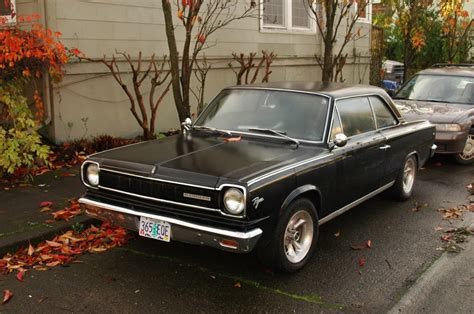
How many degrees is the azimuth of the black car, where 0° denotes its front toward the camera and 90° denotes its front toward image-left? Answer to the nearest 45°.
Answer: approximately 45°

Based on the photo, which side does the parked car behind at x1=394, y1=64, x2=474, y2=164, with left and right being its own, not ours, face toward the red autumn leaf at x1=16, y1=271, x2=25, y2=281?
front

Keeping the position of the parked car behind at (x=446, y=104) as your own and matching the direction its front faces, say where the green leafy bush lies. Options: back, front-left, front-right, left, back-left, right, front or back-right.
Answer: front

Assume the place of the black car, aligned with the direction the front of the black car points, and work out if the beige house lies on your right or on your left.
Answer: on your right

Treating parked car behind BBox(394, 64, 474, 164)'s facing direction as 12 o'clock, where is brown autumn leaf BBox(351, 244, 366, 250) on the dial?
The brown autumn leaf is roughly at 11 o'clock from the parked car behind.

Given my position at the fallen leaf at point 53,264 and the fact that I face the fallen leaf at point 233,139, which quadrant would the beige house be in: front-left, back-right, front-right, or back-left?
front-left

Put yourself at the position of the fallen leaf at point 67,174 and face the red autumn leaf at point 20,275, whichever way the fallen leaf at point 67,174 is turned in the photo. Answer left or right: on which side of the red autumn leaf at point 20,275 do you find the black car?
left

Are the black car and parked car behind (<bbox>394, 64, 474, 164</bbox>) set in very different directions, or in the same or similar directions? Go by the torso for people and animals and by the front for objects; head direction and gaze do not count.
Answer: same or similar directions

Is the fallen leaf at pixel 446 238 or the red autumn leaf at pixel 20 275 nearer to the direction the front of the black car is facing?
the red autumn leaf

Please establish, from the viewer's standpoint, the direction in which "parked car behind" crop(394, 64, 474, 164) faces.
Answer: facing the viewer and to the left of the viewer

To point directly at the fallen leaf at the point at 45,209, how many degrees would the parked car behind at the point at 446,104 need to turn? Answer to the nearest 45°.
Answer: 0° — it already faces it

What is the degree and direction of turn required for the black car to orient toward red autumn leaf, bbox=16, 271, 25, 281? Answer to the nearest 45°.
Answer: approximately 45° to its right

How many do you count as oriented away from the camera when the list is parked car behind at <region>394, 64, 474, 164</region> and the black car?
0
